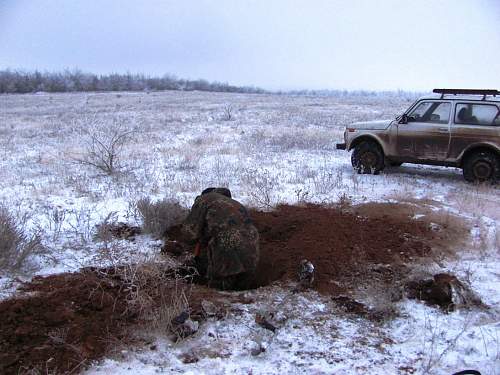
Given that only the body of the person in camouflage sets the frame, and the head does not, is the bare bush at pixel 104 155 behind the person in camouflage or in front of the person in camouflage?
in front

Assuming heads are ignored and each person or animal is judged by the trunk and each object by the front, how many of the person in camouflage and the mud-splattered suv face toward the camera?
0

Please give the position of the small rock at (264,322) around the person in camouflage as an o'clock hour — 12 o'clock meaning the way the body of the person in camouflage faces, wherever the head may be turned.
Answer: The small rock is roughly at 7 o'clock from the person in camouflage.

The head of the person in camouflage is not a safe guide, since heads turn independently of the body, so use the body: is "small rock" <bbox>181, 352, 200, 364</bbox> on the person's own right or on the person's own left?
on the person's own left

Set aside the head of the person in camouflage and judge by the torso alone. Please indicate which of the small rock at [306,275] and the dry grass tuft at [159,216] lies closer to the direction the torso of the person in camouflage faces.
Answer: the dry grass tuft

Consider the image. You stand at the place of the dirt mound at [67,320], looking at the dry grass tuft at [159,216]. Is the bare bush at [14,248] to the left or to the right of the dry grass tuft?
left

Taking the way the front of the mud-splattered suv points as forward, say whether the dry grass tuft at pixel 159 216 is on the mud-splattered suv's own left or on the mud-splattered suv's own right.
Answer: on the mud-splattered suv's own left

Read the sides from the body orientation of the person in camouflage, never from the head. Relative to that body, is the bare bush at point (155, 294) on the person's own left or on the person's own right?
on the person's own left

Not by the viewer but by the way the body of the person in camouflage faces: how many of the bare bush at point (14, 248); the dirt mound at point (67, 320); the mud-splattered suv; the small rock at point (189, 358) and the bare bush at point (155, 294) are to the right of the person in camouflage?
1

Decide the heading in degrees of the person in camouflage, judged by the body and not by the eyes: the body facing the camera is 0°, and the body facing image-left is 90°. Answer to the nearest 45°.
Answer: approximately 135°

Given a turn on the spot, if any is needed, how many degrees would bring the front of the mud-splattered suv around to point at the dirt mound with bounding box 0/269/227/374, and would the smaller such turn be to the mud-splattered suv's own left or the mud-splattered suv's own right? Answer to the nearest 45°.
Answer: approximately 45° to the mud-splattered suv's own left

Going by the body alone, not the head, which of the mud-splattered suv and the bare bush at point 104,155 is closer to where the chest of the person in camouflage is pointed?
the bare bush

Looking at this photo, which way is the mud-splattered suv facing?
to the viewer's left
